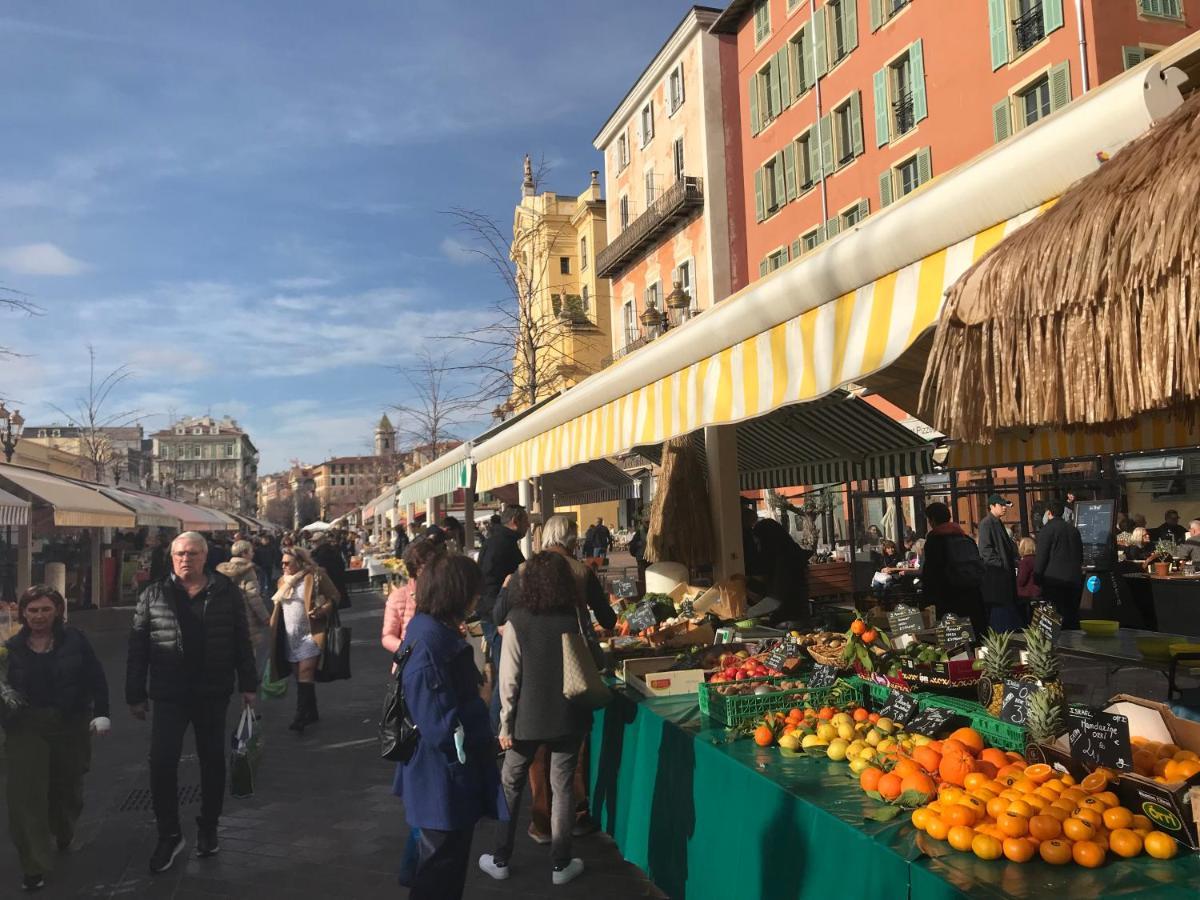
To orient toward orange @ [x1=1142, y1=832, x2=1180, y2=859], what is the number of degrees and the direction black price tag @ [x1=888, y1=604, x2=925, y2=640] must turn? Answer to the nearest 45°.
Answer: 0° — it already faces it

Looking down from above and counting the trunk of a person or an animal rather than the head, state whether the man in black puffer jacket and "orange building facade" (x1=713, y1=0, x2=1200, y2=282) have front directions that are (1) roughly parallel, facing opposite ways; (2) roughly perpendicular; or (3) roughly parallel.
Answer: roughly perpendicular

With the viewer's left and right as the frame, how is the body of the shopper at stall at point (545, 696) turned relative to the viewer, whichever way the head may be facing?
facing away from the viewer

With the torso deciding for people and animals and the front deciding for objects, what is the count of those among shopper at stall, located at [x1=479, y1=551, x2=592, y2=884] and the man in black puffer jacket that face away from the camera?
1

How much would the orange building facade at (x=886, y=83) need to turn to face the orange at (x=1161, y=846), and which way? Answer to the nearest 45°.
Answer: approximately 45° to its left

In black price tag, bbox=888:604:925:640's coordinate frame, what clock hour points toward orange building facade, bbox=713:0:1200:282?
The orange building facade is roughly at 6 o'clock from the black price tag.

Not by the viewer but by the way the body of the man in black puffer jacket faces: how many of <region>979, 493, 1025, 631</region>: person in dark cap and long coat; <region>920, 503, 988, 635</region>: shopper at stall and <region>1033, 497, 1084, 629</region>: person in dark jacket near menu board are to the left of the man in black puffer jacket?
3

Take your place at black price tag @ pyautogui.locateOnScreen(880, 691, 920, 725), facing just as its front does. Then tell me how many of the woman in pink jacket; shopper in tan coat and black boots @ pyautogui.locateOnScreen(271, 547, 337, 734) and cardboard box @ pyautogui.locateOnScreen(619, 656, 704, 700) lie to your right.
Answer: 3

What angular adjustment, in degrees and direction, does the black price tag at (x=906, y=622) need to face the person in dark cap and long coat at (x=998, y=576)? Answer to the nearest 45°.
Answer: approximately 180°

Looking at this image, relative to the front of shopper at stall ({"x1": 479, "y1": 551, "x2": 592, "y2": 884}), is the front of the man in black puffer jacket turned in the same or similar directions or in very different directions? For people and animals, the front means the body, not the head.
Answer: very different directions

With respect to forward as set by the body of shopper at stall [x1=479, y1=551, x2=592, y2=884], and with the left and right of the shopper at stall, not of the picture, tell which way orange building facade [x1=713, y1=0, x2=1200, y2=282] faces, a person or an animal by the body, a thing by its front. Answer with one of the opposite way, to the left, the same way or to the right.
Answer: to the left

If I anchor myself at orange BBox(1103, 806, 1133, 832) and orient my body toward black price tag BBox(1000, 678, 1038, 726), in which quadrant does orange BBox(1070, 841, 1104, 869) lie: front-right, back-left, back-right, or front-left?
back-left

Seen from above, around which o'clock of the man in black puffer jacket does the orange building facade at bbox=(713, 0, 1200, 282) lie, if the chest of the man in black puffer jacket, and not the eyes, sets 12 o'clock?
The orange building facade is roughly at 8 o'clock from the man in black puffer jacket.

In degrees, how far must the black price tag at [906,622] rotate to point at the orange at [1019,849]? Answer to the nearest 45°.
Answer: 0° — it already faces it

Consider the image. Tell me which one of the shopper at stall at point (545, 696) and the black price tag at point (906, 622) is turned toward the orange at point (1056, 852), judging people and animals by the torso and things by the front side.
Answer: the black price tag
